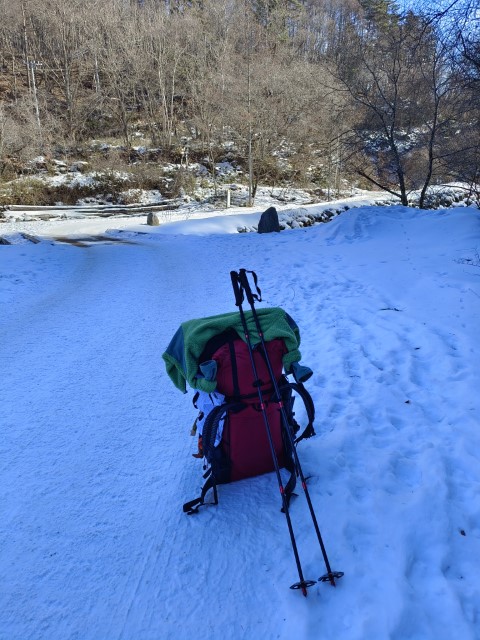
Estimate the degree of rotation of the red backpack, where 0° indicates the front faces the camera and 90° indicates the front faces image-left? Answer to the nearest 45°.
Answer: approximately 0°

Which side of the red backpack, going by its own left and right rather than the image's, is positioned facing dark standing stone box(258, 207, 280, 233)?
back
